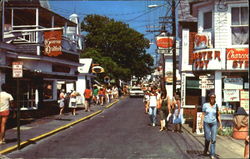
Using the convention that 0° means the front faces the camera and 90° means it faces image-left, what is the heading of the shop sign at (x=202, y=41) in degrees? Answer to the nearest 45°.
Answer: approximately 0°
